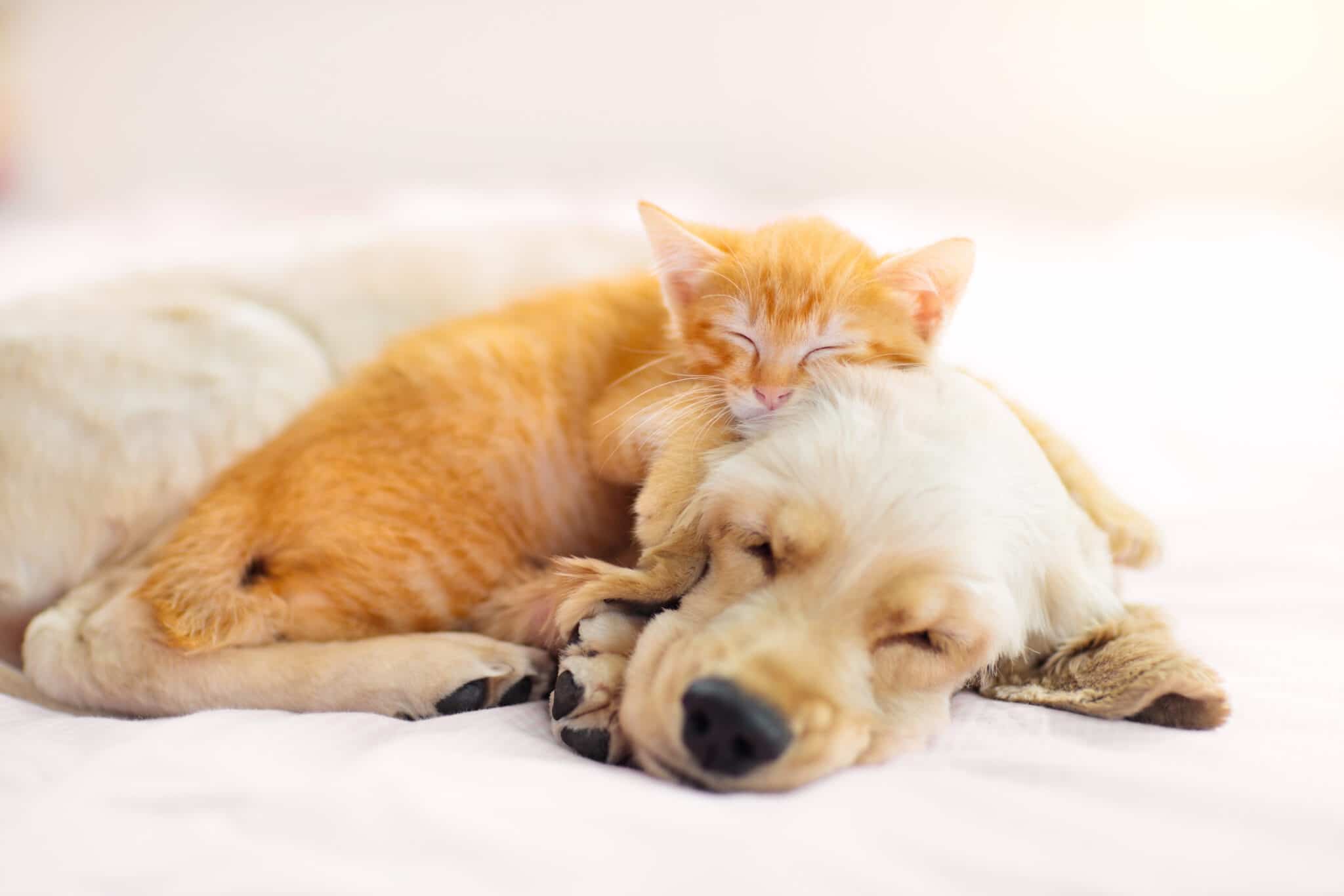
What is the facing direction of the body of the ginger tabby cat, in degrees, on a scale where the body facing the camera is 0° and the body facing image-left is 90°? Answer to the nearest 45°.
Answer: approximately 270°
